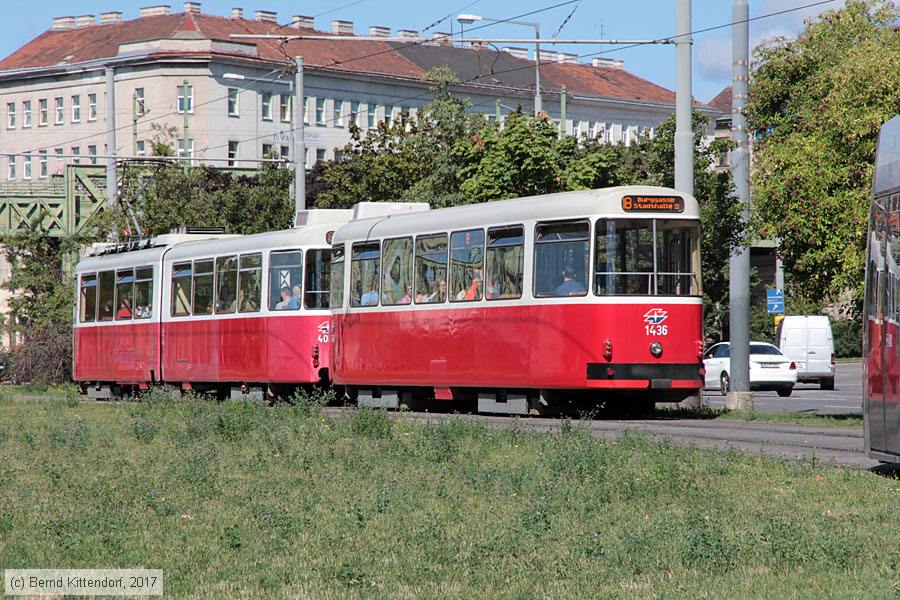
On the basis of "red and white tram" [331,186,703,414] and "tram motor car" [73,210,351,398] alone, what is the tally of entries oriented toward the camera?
0

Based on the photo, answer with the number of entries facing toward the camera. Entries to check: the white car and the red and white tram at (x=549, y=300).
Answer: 0

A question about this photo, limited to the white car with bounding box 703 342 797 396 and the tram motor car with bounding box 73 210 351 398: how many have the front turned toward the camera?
0
